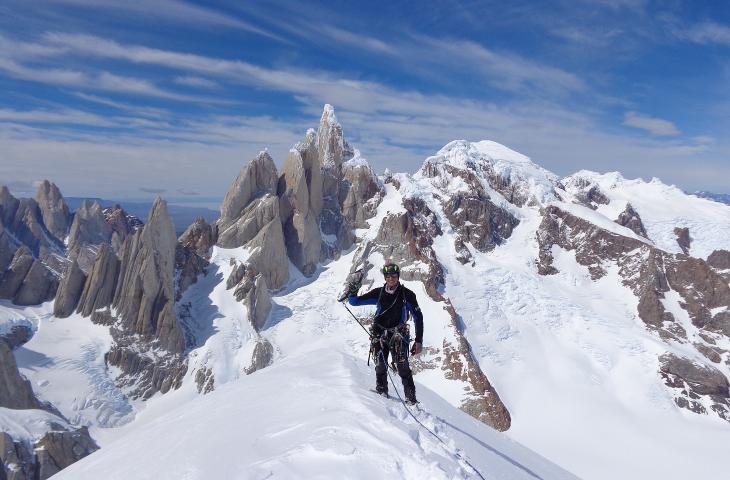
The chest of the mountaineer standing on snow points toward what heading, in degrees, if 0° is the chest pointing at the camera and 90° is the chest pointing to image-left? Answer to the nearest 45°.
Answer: approximately 0°
